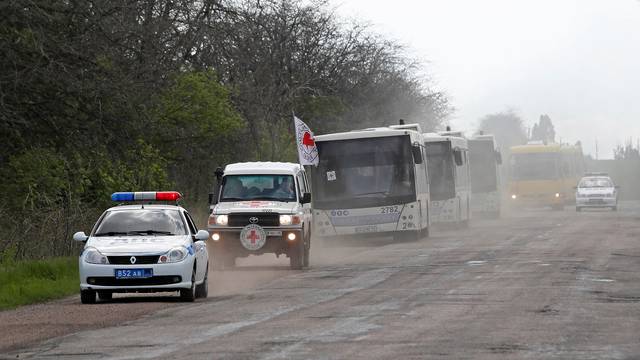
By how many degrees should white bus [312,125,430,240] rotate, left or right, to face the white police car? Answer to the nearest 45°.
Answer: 0° — it already faces it

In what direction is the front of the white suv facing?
toward the camera

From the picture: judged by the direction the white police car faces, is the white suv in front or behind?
behind

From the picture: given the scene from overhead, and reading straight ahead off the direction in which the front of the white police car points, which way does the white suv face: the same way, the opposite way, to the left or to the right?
the same way

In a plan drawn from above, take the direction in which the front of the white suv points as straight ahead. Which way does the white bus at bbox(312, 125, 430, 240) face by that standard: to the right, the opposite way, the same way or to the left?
the same way

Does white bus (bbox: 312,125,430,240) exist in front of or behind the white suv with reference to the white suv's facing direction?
behind

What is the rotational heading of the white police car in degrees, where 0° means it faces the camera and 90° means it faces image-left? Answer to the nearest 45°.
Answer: approximately 0°

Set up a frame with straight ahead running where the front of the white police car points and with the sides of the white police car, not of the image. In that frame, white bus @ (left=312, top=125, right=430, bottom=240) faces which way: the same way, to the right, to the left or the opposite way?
the same way

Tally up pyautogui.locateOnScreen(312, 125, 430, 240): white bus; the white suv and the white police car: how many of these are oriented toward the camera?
3

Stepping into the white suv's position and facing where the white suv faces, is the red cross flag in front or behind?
behind
